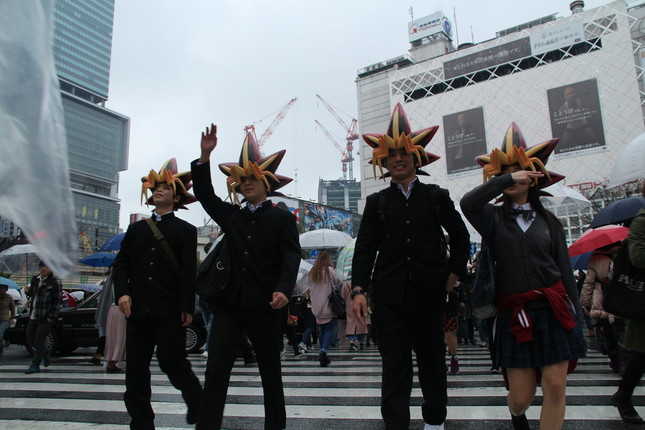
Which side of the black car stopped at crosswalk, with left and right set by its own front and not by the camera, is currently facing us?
left

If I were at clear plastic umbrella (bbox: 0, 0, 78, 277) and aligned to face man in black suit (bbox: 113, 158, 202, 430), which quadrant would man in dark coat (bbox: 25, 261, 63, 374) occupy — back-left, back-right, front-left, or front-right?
front-left

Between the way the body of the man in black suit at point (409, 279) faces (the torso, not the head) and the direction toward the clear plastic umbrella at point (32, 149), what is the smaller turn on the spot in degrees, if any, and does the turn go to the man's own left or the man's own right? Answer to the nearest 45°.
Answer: approximately 45° to the man's own right

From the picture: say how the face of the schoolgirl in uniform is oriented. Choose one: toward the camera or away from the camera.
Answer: toward the camera

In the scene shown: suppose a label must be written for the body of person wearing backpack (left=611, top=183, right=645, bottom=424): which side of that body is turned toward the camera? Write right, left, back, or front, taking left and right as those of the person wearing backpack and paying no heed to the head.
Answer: right

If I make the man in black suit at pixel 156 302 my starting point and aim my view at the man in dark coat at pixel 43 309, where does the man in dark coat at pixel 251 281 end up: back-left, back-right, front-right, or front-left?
back-right

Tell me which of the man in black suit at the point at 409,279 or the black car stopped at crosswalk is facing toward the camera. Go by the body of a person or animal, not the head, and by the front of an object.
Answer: the man in black suit

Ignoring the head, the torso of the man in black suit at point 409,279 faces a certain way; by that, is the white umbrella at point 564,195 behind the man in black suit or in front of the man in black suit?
behind

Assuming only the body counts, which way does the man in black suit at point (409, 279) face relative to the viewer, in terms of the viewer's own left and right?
facing the viewer
